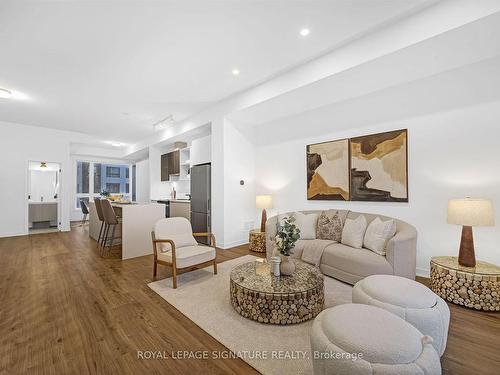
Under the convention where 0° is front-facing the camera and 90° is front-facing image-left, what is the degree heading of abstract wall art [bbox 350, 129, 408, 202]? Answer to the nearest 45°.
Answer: approximately 45°

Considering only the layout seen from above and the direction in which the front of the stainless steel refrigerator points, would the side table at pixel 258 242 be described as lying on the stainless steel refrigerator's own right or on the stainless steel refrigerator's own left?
on the stainless steel refrigerator's own left

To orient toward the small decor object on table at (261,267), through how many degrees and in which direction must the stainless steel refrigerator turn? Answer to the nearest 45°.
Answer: approximately 45° to its left

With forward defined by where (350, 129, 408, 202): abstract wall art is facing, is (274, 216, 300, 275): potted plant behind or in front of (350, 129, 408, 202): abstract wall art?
in front

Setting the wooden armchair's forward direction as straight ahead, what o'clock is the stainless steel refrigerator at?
The stainless steel refrigerator is roughly at 8 o'clock from the wooden armchair.

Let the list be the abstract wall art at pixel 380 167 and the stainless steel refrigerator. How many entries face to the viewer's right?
0

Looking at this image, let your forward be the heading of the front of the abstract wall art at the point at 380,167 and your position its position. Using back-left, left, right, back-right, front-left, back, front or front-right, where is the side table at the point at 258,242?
front-right

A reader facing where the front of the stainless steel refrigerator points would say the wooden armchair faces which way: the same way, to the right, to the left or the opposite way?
to the left

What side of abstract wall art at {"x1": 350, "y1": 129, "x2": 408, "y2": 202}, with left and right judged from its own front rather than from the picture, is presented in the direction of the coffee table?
front

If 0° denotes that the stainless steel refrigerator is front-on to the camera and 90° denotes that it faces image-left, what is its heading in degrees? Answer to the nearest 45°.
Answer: approximately 45°

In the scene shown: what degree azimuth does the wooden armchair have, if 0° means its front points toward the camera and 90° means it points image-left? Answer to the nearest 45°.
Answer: approximately 315°

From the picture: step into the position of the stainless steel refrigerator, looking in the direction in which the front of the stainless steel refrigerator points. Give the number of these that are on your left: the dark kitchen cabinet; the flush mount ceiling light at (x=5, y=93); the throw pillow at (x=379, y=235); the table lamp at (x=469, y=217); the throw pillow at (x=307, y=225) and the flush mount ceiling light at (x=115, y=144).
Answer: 3

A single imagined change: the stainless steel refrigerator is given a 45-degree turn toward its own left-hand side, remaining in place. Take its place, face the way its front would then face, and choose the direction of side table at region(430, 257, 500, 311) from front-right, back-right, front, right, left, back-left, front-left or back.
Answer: front-left

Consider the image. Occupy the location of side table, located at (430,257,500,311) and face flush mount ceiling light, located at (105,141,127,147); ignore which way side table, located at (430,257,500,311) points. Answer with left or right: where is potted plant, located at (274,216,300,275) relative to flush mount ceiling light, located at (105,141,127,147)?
left

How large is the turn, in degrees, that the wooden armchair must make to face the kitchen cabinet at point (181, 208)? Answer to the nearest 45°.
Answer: approximately 135° to its left
